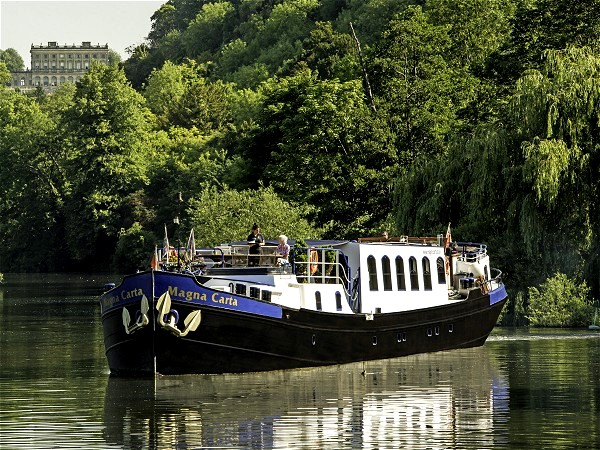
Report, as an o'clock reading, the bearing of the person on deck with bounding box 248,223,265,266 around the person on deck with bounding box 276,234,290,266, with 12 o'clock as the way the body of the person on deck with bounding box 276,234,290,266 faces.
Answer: the person on deck with bounding box 248,223,265,266 is roughly at 3 o'clock from the person on deck with bounding box 276,234,290,266.

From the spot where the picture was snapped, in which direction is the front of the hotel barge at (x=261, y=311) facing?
facing the viewer and to the left of the viewer
